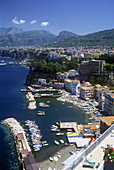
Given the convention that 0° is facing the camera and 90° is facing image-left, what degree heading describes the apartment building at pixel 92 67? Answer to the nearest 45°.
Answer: approximately 45°

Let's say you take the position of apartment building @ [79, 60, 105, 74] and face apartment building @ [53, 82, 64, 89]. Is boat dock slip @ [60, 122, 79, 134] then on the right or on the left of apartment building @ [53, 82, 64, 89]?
left

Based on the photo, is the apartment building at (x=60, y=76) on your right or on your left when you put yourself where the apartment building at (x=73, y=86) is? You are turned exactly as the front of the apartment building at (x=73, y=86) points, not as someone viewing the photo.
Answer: on your right

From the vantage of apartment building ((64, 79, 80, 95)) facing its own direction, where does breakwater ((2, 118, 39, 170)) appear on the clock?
The breakwater is roughly at 11 o'clock from the apartment building.

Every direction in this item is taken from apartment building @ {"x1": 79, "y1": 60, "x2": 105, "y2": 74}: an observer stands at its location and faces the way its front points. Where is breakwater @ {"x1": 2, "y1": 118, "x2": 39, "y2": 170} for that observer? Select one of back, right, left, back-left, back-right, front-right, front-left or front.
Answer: front-left

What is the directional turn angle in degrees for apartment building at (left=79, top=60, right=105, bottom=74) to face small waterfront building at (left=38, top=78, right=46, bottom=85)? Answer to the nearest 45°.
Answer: approximately 45° to its right

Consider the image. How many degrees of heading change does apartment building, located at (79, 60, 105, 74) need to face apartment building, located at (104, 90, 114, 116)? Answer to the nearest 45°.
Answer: approximately 45° to its left

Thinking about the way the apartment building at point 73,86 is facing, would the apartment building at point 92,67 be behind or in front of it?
behind

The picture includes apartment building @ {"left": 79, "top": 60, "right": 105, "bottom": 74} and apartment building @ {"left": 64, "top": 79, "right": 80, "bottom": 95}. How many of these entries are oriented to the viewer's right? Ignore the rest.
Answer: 0
